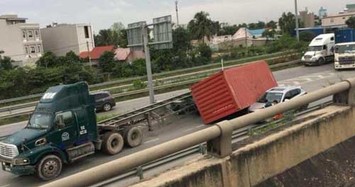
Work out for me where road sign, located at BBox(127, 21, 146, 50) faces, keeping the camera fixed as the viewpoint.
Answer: facing away from the viewer and to the right of the viewer

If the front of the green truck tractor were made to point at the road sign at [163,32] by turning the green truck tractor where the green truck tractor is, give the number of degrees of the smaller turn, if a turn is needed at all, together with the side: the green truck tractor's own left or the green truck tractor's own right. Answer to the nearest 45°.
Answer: approximately 180°

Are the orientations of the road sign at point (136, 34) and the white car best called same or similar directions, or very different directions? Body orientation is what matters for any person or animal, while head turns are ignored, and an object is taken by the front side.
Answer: very different directions

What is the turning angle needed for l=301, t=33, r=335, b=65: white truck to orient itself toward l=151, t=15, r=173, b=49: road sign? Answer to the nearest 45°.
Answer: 0° — it already faces it

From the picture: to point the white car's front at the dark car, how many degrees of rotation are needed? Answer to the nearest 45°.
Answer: approximately 90° to its right

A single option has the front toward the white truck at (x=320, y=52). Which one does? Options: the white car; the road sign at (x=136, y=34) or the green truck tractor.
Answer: the road sign

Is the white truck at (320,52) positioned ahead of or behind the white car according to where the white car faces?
behind

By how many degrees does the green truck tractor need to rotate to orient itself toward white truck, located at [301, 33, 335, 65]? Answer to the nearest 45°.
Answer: approximately 180°

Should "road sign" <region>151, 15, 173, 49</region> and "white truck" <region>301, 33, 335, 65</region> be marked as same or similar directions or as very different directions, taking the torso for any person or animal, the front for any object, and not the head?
very different directions

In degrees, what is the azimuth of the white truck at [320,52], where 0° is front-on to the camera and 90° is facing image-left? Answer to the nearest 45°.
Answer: approximately 45°

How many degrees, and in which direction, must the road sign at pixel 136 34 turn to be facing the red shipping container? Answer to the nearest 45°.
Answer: approximately 90° to its right

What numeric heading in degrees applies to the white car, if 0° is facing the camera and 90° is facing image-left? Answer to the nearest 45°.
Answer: approximately 45°

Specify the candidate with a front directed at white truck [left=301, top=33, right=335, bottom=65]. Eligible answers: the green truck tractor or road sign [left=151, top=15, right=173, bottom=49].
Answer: the road sign

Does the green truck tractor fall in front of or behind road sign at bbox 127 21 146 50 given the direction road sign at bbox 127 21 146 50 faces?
behind
